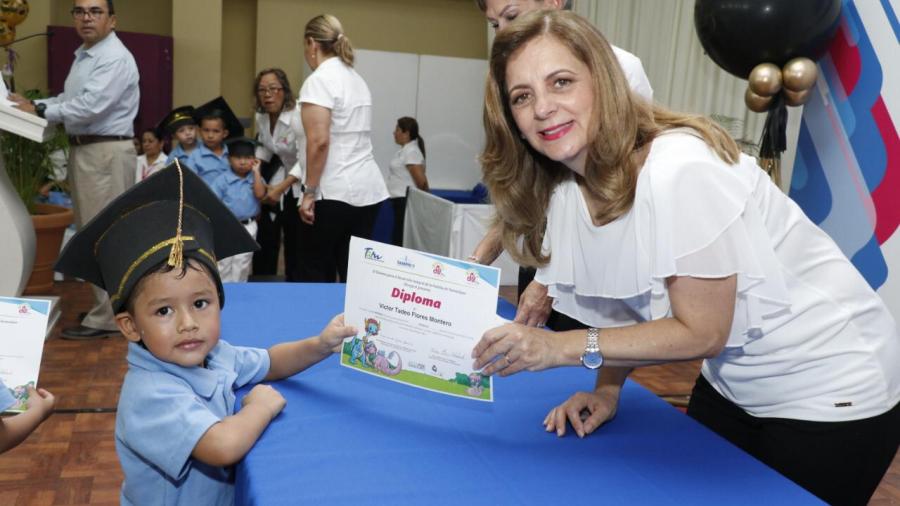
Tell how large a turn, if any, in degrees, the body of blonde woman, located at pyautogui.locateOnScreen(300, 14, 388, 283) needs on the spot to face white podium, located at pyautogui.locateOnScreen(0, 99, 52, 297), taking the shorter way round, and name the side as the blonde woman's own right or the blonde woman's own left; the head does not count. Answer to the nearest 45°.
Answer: approximately 45° to the blonde woman's own left

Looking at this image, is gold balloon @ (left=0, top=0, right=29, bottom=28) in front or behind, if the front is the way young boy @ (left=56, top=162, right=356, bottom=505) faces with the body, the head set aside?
behind

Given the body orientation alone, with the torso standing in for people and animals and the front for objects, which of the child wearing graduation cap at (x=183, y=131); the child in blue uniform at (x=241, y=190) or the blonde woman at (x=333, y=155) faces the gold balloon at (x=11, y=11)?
the blonde woman

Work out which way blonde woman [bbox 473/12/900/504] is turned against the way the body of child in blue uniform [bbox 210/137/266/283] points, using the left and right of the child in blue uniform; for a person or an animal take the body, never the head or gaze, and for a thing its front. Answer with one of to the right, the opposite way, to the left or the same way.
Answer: to the right

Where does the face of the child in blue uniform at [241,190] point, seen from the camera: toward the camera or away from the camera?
toward the camera

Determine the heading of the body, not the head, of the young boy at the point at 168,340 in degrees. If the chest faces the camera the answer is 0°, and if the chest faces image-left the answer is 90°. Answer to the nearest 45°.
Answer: approximately 315°

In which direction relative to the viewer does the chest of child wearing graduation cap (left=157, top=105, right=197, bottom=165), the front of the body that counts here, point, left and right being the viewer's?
facing the viewer

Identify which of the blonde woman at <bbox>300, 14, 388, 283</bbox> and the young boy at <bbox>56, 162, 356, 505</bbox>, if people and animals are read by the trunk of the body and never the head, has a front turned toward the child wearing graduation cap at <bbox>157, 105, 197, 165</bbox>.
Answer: the blonde woman

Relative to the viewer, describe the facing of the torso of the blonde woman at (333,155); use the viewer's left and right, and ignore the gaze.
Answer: facing away from the viewer and to the left of the viewer

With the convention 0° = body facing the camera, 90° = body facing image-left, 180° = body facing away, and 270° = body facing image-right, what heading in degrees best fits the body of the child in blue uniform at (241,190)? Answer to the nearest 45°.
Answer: approximately 0°

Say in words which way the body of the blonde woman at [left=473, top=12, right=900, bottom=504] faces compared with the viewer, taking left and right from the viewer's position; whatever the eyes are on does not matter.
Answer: facing the viewer and to the left of the viewer
